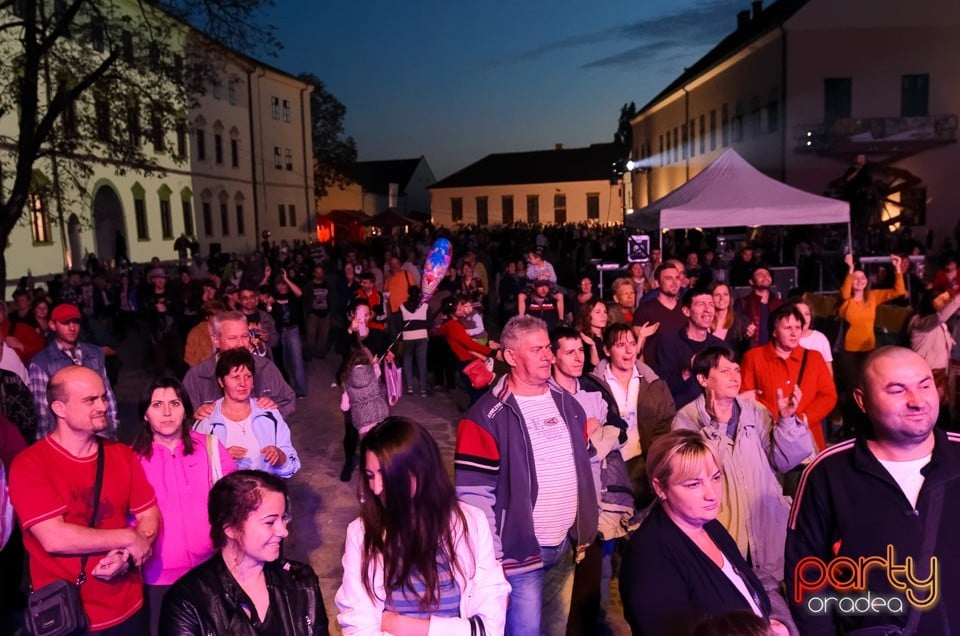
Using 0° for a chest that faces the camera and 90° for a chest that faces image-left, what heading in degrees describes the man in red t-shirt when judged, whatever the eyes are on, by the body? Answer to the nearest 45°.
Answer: approximately 315°

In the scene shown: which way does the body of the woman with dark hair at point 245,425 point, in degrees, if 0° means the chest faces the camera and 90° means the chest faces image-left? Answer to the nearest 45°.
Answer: approximately 0°

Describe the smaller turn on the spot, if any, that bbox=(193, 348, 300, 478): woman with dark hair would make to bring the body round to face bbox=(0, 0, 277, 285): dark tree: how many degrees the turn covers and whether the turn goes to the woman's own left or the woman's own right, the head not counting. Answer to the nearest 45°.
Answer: approximately 180°

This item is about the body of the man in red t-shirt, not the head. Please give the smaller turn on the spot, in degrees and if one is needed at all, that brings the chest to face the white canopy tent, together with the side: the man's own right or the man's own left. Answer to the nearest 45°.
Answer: approximately 90° to the man's own left

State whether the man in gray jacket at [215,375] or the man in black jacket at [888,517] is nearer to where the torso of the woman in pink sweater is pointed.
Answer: the man in black jacket

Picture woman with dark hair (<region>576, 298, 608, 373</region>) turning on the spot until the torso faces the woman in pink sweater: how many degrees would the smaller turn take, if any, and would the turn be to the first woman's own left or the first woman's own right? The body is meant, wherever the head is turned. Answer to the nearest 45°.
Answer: approximately 90° to the first woman's own right

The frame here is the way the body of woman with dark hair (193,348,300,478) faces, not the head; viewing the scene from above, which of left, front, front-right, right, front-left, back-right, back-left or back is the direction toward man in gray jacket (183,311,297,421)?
back

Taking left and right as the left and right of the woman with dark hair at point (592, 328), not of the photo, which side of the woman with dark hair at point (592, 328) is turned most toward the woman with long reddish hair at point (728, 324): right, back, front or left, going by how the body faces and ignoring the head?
left
